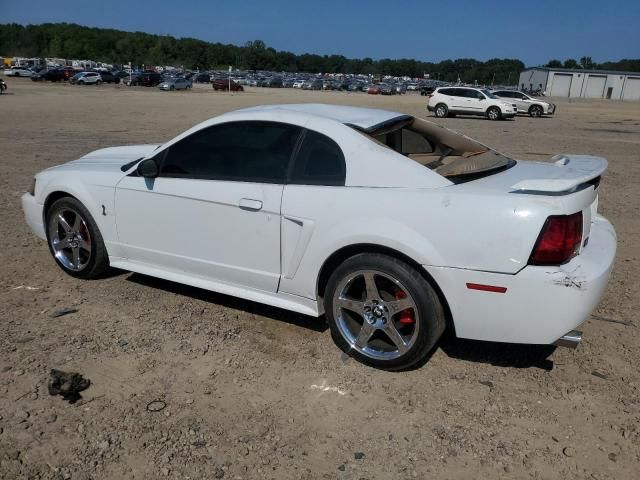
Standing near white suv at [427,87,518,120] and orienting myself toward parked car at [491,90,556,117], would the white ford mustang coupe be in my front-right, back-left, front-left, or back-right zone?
back-right

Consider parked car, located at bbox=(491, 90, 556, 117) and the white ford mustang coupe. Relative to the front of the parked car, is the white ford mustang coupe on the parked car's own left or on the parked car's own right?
on the parked car's own right

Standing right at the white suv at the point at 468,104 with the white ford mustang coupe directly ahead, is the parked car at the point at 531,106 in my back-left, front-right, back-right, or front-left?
back-left

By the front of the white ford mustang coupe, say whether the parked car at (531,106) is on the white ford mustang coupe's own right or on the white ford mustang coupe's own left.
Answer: on the white ford mustang coupe's own right

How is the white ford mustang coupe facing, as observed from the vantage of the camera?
facing away from the viewer and to the left of the viewer

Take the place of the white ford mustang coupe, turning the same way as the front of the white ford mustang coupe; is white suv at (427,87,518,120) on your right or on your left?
on your right

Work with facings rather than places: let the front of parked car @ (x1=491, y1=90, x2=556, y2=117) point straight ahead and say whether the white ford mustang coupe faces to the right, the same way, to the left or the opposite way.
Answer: the opposite way
